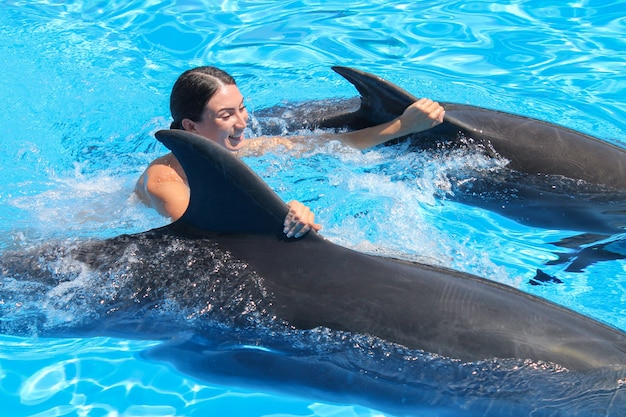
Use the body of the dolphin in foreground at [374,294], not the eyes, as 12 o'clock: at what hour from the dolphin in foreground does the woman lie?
The woman is roughly at 8 o'clock from the dolphin in foreground.

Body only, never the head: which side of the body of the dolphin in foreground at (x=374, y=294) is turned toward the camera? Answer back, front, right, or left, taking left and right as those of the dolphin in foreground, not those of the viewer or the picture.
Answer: right

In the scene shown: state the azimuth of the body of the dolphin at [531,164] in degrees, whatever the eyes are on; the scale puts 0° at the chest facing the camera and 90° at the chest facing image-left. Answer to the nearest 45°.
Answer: approximately 270°

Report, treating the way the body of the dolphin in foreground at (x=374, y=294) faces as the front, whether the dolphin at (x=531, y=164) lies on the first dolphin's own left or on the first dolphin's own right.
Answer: on the first dolphin's own left

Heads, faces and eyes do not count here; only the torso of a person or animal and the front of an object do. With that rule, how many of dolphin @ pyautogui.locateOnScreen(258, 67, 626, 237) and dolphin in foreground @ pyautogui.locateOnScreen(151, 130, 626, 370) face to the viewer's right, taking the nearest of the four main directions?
2

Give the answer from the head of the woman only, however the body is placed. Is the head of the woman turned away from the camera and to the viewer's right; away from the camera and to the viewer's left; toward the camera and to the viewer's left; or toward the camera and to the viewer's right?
toward the camera and to the viewer's right

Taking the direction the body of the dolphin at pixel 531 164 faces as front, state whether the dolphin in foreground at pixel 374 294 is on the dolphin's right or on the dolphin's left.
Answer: on the dolphin's right

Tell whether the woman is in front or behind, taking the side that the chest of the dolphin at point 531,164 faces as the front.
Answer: behind
